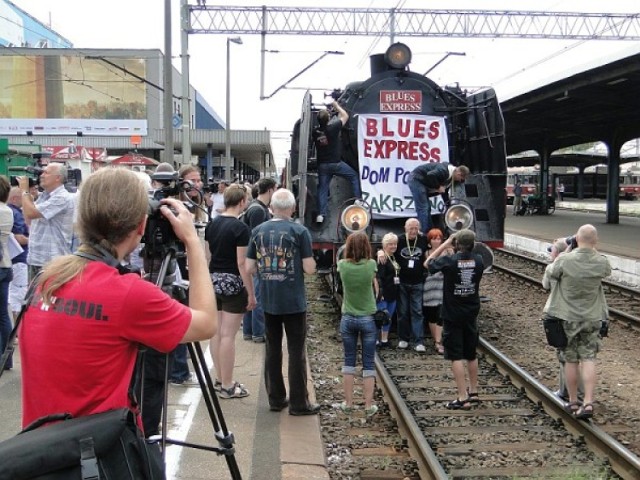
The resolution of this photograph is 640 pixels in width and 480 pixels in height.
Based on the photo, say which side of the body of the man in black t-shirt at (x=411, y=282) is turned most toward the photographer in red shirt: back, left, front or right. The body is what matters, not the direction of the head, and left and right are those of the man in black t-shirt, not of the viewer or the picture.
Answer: front

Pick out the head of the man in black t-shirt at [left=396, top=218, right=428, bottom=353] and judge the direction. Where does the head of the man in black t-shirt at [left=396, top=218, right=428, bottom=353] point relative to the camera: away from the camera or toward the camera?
toward the camera

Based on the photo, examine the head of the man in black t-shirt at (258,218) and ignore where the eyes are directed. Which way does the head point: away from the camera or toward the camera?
away from the camera

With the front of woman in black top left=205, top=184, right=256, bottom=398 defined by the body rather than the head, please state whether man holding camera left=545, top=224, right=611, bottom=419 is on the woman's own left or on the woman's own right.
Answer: on the woman's own right

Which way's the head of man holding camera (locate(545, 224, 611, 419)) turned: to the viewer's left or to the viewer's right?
to the viewer's left

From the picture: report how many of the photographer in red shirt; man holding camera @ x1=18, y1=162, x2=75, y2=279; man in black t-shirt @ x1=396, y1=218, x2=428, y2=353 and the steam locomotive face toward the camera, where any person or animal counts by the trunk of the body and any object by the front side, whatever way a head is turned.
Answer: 2

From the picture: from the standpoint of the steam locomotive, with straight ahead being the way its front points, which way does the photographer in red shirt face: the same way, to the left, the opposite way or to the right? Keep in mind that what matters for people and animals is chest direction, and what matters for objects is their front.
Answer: the opposite way

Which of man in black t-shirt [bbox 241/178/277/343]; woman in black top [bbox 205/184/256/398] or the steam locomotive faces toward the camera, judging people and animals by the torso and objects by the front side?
the steam locomotive

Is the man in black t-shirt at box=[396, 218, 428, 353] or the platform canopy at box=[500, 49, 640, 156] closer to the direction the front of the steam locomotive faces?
the man in black t-shirt

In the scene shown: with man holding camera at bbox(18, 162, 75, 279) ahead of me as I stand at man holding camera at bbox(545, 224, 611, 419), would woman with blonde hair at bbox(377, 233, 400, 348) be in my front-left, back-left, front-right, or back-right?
front-right

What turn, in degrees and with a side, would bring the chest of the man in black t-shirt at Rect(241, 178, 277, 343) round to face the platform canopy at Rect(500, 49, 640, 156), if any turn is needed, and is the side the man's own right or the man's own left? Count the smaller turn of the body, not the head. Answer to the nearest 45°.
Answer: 0° — they already face it

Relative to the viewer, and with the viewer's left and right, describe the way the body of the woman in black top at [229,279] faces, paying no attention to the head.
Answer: facing away from the viewer and to the right of the viewer

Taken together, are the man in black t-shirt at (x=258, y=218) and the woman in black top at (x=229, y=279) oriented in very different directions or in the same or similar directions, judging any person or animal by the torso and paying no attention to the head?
same or similar directions

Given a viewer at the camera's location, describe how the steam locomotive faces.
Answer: facing the viewer

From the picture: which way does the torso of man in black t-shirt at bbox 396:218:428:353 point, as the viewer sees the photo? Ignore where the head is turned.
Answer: toward the camera
